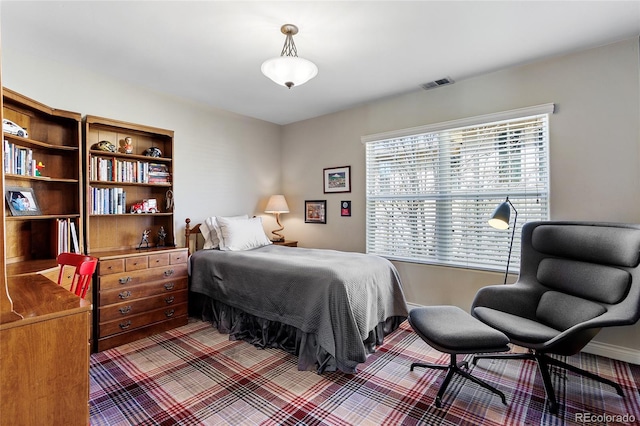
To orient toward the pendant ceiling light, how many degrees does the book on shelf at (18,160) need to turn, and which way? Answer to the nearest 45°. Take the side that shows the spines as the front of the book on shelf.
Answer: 0° — it already faces it

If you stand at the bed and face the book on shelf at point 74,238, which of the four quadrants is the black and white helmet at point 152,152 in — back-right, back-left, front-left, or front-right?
front-right

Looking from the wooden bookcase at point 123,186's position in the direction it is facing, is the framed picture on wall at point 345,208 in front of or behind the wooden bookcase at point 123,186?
in front

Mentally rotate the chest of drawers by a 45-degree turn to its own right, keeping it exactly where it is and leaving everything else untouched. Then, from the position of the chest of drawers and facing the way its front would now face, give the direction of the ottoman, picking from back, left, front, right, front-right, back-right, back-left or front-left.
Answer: front-left

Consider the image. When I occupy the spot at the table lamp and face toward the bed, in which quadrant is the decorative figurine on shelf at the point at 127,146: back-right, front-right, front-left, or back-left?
front-right

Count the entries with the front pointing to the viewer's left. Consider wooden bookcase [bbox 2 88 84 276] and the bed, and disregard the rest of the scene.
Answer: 0

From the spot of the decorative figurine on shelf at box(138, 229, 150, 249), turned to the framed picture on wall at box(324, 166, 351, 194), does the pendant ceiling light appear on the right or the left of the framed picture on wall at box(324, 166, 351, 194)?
right

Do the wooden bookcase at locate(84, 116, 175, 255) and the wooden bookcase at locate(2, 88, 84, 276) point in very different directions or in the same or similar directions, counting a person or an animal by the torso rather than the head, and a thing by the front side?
same or similar directions

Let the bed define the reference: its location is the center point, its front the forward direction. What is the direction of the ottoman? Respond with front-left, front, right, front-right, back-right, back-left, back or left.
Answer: front

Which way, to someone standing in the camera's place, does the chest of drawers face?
facing the viewer and to the right of the viewer

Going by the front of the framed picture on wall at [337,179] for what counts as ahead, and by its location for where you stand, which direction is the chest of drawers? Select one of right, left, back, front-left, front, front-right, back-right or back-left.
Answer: front
